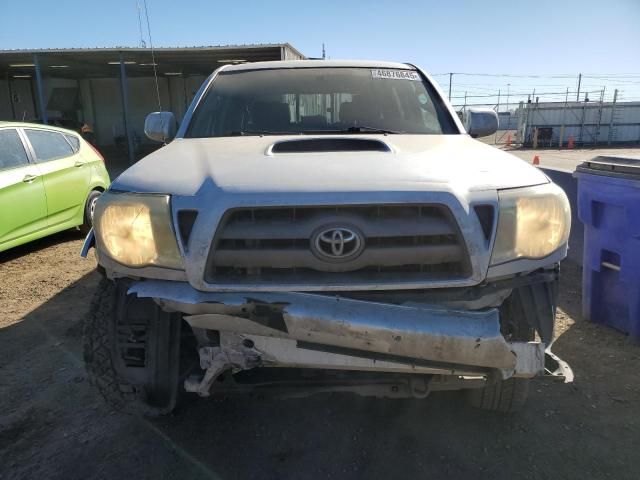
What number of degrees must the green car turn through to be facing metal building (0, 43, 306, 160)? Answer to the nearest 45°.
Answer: approximately 135° to its right

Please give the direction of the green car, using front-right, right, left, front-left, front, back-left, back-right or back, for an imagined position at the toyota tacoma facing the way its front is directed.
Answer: back-right

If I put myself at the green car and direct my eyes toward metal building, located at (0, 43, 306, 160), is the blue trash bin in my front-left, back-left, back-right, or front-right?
back-right

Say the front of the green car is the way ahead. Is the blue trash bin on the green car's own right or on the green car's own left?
on the green car's own left

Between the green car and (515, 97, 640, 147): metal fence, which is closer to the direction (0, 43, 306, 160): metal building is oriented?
the green car

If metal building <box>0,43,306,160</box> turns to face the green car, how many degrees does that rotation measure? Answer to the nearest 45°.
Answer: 0° — it already faces it

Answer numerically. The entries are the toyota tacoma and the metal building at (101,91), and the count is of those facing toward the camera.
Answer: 2

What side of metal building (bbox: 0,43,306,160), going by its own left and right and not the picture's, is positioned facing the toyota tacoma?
front

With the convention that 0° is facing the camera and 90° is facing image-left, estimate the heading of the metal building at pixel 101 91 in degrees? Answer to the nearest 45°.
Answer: approximately 0°
